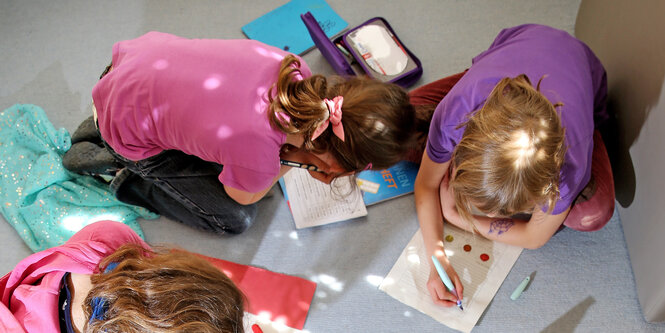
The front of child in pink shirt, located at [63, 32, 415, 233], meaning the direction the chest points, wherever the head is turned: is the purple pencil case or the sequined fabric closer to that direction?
the purple pencil case

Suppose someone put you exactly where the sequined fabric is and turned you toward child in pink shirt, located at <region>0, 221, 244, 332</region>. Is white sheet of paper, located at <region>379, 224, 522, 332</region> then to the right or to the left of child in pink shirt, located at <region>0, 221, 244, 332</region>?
left

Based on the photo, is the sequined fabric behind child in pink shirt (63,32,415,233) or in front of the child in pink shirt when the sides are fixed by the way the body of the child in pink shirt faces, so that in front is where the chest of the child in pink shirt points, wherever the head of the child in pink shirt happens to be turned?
behind

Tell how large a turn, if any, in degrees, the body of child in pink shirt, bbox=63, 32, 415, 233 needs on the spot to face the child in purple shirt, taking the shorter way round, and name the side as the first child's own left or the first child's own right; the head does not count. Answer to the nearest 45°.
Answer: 0° — they already face them

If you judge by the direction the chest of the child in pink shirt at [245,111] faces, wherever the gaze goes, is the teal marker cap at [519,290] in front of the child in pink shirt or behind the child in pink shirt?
in front

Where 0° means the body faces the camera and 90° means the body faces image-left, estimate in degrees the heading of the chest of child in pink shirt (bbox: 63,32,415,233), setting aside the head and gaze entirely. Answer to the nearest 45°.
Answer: approximately 270°
